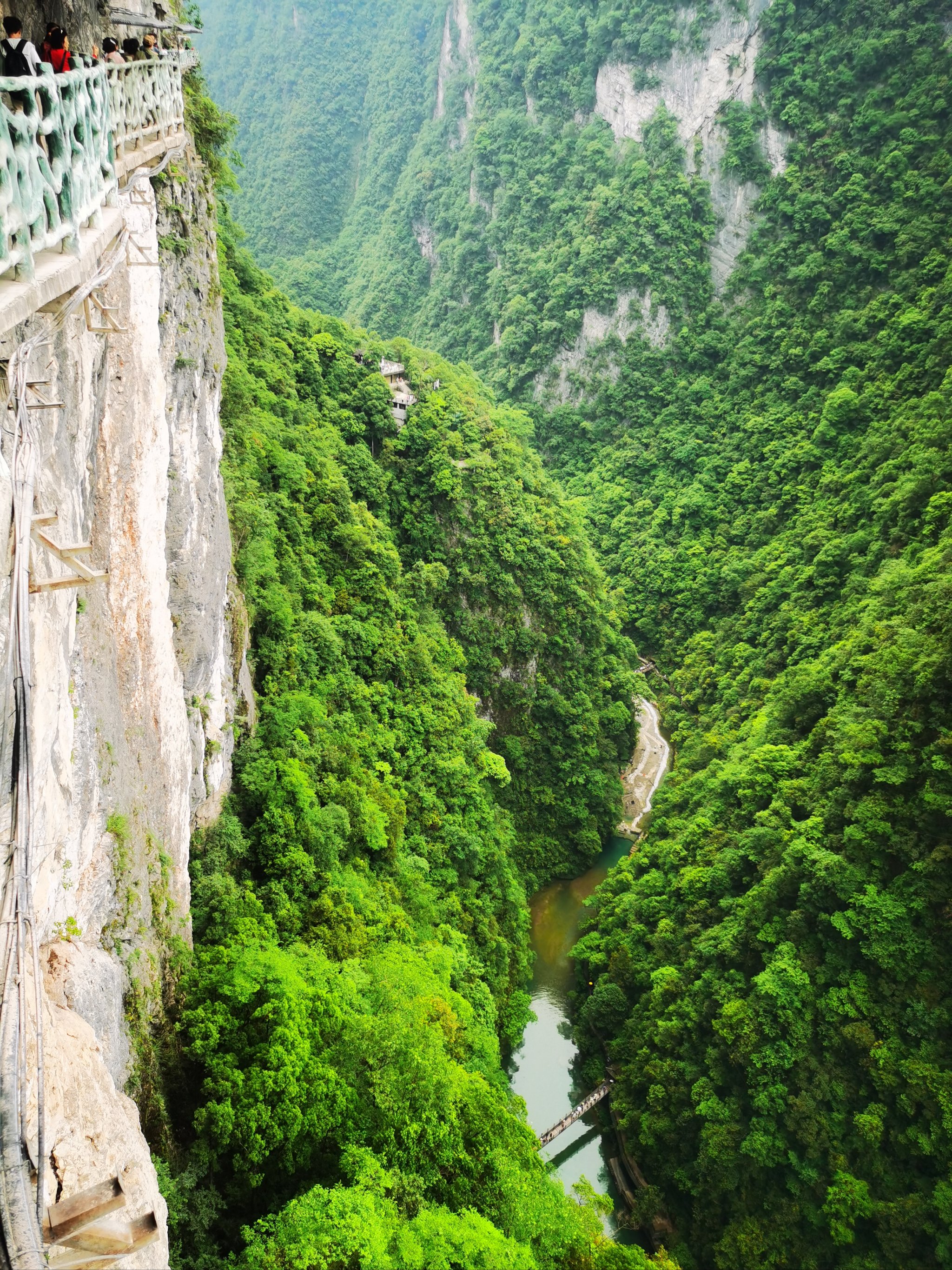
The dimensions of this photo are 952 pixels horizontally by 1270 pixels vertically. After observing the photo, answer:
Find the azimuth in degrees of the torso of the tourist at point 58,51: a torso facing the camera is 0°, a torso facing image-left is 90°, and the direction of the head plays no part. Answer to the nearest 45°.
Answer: approximately 180°

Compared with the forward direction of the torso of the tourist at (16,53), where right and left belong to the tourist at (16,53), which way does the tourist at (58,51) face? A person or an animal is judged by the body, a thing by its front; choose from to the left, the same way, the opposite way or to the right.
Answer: the same way

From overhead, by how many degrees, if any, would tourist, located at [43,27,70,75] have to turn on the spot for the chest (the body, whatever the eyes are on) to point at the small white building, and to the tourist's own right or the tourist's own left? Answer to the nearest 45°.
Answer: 0° — they already face it

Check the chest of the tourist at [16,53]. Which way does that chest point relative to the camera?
away from the camera

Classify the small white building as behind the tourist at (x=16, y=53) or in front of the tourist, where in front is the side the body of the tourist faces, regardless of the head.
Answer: in front

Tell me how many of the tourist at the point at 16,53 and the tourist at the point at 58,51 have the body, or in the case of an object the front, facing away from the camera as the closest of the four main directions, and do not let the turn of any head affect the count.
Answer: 2
